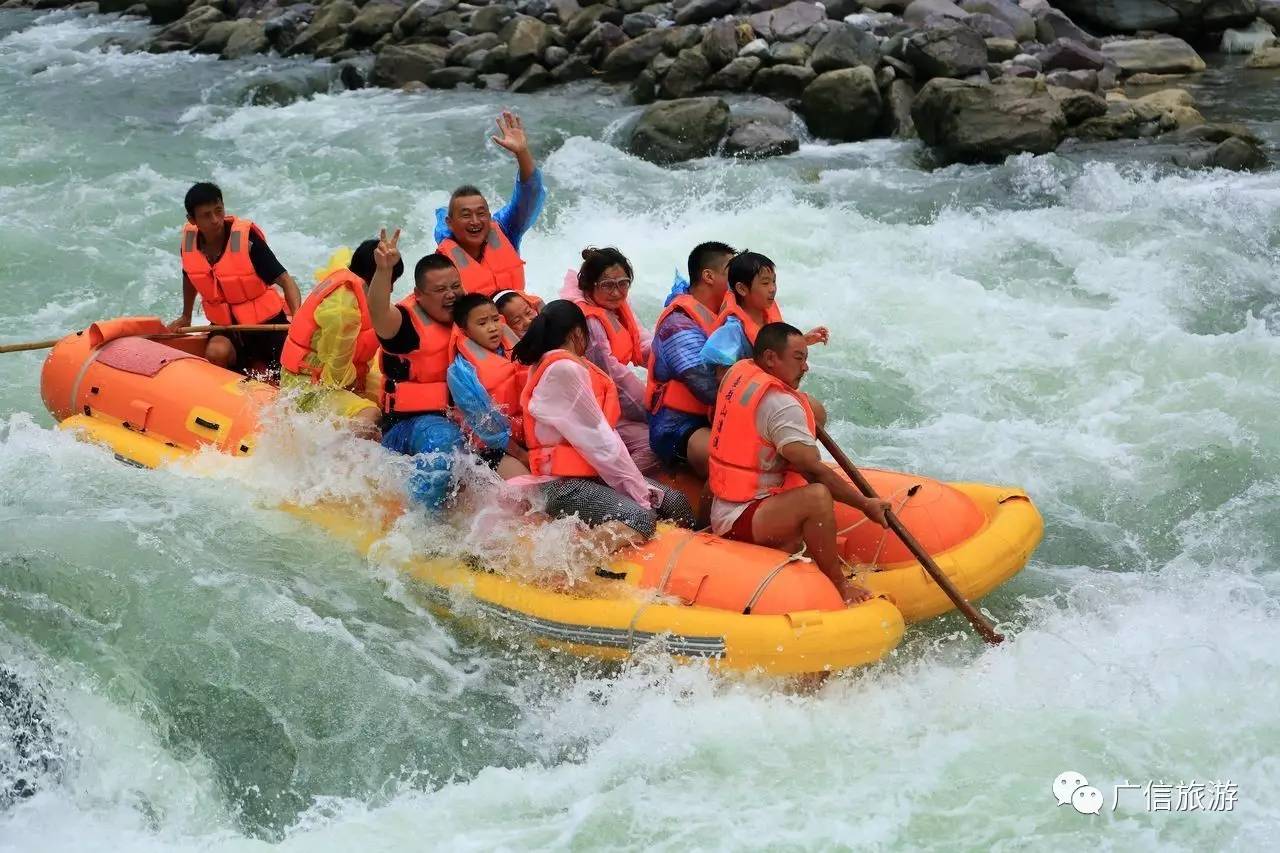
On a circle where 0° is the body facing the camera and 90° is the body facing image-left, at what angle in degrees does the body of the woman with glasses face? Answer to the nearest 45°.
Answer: approximately 315°

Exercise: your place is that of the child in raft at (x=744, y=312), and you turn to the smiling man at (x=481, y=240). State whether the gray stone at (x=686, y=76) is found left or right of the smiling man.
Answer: right

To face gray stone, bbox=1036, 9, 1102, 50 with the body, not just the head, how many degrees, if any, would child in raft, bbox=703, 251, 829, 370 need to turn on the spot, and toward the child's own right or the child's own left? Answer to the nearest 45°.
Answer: approximately 135° to the child's own left

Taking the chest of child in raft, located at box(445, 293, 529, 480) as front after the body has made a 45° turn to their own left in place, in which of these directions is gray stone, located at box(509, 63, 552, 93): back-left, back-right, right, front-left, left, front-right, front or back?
left

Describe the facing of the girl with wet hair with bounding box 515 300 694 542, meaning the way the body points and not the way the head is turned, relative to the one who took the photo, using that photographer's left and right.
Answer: facing to the right of the viewer

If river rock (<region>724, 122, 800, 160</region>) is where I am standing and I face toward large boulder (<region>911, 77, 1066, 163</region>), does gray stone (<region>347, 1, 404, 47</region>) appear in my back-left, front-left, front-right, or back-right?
back-left

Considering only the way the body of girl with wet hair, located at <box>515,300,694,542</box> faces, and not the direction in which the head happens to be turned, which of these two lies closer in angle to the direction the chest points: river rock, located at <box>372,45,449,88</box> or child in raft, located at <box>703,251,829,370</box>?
the child in raft
